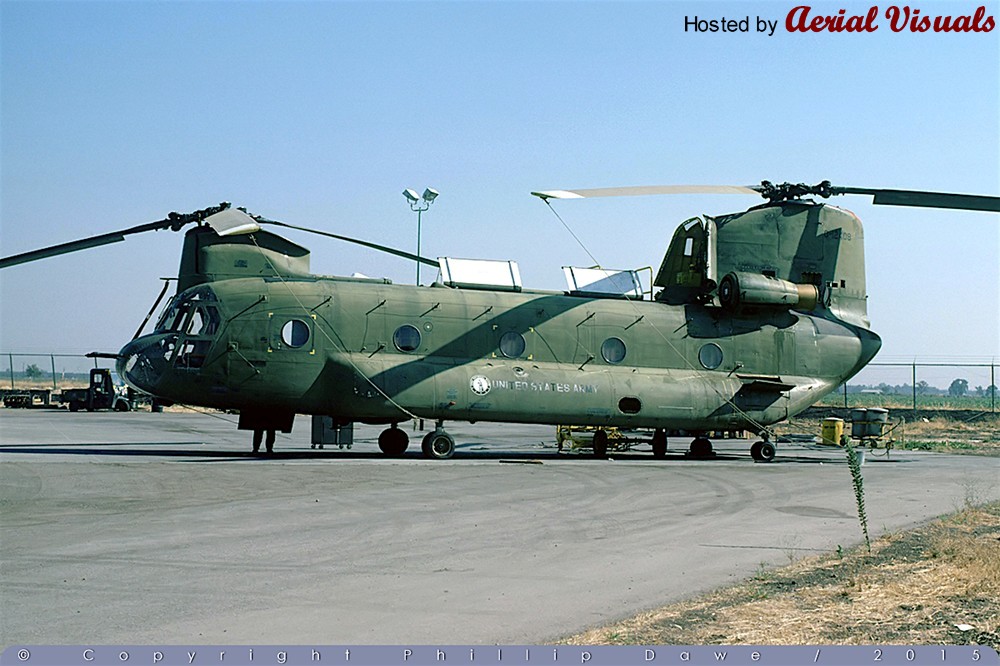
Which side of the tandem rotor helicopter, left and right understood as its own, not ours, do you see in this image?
left
